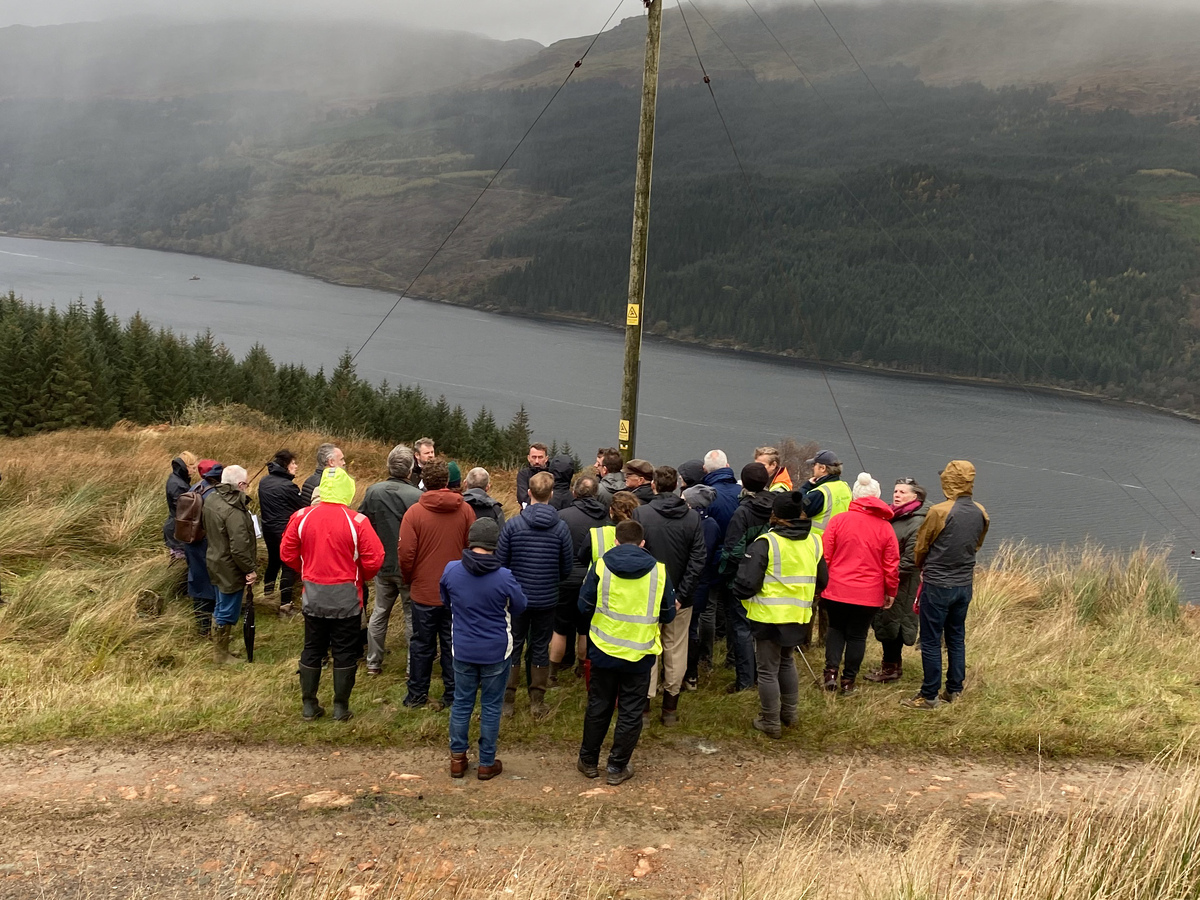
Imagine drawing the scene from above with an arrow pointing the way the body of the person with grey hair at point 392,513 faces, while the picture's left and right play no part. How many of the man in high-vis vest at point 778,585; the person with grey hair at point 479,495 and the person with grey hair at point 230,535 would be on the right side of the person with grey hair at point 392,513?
2

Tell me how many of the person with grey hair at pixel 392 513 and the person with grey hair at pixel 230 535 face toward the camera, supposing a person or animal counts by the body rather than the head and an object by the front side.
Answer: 0

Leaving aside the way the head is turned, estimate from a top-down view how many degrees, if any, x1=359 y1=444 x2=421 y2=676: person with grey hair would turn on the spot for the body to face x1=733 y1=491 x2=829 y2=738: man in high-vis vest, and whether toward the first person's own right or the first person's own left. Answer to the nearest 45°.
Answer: approximately 90° to the first person's own right

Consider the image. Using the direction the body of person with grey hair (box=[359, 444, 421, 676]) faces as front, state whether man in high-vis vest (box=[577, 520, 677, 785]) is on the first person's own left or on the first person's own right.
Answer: on the first person's own right

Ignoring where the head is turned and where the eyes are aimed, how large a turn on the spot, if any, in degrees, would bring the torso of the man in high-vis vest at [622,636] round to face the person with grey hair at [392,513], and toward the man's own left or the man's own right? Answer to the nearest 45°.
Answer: approximately 45° to the man's own left

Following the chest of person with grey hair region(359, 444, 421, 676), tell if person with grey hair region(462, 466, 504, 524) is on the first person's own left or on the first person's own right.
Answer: on the first person's own right

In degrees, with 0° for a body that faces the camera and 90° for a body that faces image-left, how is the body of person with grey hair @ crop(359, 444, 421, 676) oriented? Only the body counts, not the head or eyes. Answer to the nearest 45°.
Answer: approximately 225°

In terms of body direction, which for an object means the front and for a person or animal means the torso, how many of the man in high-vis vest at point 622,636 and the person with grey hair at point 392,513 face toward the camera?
0

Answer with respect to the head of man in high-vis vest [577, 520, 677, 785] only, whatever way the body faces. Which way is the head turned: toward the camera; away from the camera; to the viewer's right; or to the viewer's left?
away from the camera

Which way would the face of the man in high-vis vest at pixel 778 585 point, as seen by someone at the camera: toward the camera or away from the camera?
away from the camera

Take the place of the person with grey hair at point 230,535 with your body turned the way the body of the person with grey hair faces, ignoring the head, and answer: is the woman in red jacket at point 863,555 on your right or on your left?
on your right

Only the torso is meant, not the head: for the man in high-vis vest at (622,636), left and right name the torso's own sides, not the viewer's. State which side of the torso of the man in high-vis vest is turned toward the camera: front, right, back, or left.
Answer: back
